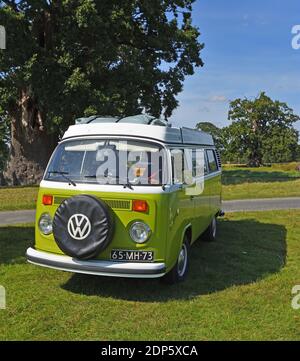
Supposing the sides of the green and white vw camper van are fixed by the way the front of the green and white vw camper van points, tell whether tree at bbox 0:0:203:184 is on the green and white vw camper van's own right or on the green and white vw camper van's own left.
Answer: on the green and white vw camper van's own right

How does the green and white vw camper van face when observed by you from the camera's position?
facing the viewer and to the left of the viewer
